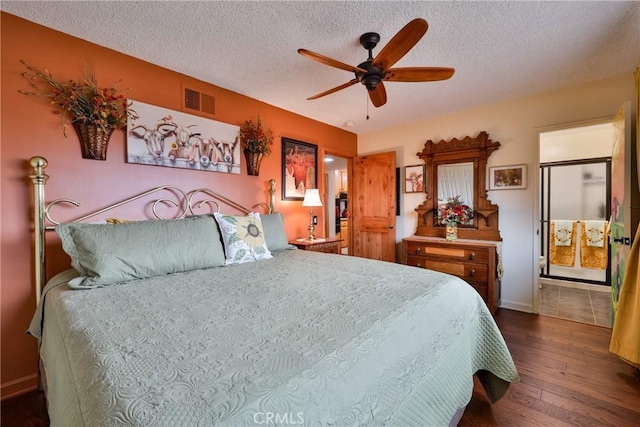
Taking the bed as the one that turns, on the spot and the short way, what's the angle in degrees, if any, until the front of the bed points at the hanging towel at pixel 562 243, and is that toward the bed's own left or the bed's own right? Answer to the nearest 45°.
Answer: approximately 90° to the bed's own left

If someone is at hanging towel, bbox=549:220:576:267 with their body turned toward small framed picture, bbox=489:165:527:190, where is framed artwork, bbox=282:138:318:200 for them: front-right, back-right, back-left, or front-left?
front-right

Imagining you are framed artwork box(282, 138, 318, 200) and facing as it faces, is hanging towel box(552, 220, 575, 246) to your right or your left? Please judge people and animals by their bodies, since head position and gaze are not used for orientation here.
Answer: on your left

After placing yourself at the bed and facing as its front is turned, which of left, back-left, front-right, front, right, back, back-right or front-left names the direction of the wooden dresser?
left

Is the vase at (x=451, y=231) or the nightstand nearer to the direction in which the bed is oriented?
the vase

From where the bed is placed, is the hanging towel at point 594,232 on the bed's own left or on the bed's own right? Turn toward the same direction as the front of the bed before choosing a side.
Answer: on the bed's own left

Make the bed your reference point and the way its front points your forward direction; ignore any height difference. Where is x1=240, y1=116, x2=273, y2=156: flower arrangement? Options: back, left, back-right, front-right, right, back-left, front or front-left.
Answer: back-left

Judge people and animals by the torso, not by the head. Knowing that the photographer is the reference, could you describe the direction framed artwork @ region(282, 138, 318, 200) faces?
facing the viewer and to the right of the viewer

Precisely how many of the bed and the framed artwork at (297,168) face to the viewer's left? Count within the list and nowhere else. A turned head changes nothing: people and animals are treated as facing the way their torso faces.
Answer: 0

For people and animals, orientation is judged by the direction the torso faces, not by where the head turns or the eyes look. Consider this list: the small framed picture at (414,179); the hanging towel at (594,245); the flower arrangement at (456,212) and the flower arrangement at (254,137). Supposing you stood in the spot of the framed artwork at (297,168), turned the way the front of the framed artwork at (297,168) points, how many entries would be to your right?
1

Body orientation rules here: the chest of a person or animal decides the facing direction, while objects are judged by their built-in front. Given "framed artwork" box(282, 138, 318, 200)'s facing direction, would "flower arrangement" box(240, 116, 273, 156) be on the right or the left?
on its right

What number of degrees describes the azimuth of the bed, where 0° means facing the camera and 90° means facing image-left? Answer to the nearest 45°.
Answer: approximately 315°

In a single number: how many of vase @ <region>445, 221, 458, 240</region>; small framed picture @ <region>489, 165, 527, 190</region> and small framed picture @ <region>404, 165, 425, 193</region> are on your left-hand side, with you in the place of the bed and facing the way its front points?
3

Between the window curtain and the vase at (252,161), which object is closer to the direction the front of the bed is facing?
the window curtain

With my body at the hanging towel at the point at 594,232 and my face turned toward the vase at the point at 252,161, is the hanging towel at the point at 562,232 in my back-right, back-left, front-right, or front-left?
front-right

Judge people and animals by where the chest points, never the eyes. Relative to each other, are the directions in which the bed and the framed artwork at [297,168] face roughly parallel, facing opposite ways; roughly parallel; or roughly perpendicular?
roughly parallel

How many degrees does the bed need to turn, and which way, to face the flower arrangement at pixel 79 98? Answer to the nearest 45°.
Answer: approximately 180°

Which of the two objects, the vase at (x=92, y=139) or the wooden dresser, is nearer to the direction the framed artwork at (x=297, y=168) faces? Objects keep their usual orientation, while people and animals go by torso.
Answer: the wooden dresser
